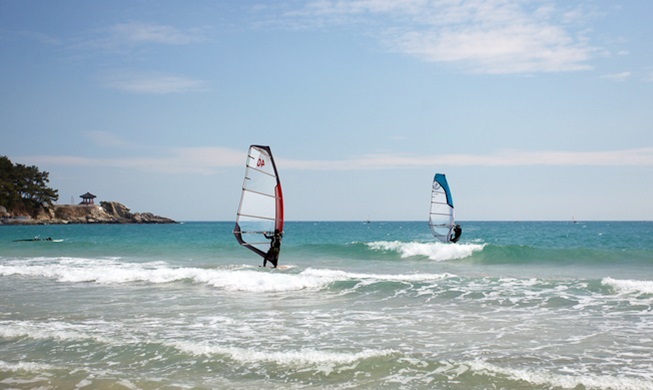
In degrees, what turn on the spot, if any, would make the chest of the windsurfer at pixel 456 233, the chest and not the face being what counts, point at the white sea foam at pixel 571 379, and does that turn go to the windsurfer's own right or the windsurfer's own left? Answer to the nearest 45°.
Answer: approximately 90° to the windsurfer's own left

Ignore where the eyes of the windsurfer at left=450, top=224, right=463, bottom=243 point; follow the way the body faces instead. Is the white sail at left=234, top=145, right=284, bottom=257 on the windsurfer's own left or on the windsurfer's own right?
on the windsurfer's own left

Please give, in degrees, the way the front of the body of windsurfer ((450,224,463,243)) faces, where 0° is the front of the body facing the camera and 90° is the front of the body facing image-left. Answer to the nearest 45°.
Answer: approximately 90°

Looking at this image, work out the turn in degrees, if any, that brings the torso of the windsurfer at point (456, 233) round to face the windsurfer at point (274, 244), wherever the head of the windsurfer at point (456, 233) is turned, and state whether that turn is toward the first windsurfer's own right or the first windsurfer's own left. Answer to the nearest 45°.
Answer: approximately 90° to the first windsurfer's own left

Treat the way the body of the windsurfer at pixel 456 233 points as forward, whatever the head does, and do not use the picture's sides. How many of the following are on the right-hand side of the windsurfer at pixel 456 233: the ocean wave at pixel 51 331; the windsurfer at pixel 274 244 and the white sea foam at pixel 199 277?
0

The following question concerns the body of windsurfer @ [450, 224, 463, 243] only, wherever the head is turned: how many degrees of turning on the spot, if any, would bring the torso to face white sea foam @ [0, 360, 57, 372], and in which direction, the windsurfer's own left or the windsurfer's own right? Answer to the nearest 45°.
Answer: approximately 90° to the windsurfer's own left

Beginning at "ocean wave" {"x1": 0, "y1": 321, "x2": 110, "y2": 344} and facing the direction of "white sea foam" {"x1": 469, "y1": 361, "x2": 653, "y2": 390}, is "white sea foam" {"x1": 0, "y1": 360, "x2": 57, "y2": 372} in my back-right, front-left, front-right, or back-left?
front-right

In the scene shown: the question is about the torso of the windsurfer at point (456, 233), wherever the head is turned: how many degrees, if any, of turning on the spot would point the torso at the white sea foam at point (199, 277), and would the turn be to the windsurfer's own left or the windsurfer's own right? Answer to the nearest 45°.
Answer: approximately 45° to the windsurfer's own left

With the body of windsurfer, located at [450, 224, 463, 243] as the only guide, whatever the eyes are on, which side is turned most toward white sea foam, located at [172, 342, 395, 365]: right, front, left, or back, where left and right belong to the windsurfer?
left

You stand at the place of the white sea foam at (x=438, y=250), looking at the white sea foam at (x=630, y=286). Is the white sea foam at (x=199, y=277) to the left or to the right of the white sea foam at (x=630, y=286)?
right

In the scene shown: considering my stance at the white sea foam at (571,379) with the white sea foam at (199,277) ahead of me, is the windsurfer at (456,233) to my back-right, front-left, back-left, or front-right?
front-right
